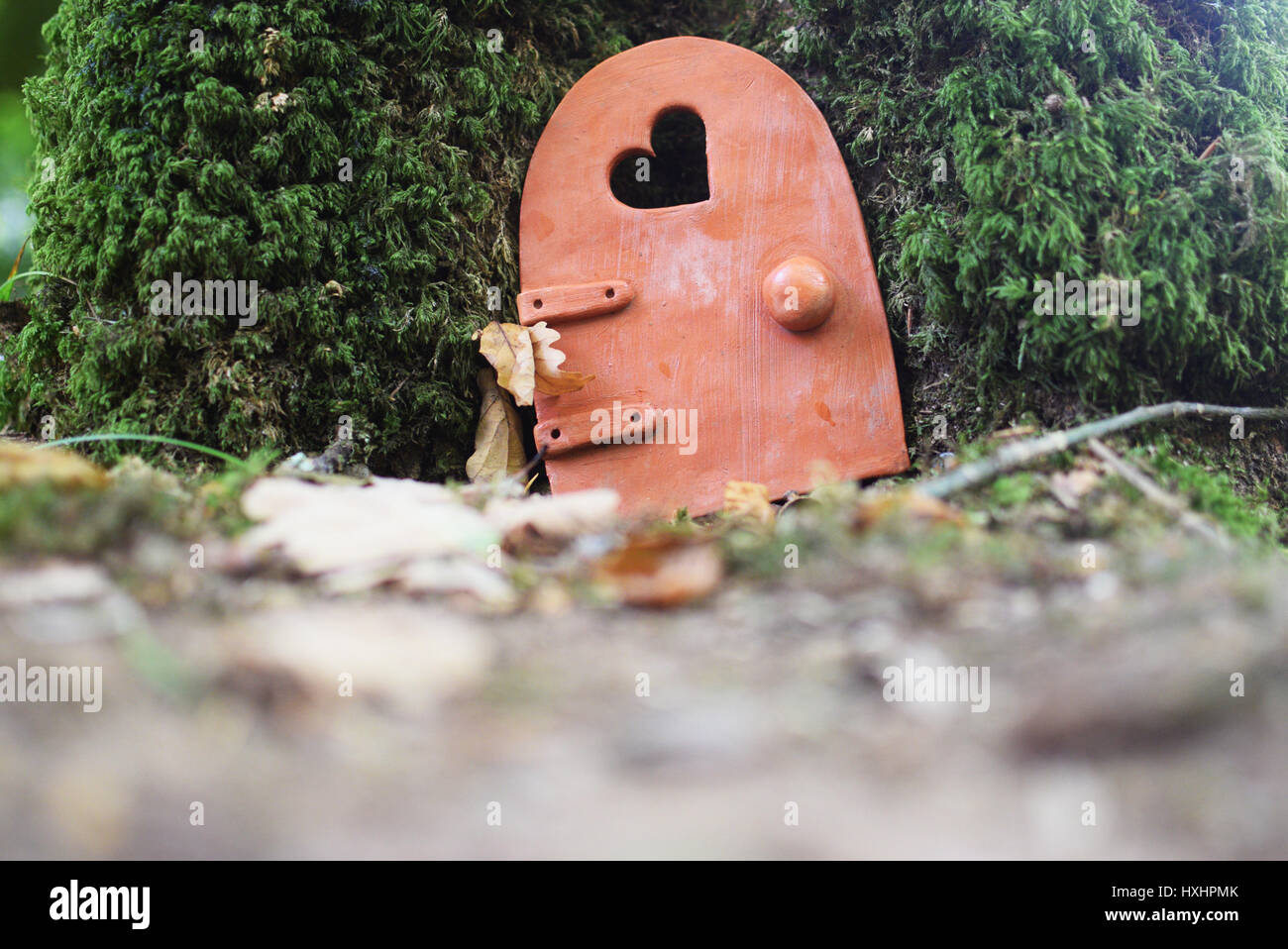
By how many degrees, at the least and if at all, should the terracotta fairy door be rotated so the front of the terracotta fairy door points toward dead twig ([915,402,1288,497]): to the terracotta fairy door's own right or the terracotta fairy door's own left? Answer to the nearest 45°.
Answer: approximately 45° to the terracotta fairy door's own left

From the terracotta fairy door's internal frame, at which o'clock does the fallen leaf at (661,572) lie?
The fallen leaf is roughly at 12 o'clock from the terracotta fairy door.

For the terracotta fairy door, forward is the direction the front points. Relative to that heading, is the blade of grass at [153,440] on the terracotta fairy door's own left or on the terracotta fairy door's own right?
on the terracotta fairy door's own right

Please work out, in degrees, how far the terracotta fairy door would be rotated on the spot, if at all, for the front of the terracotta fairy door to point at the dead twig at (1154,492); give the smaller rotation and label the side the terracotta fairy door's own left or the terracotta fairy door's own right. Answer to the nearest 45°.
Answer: approximately 45° to the terracotta fairy door's own left

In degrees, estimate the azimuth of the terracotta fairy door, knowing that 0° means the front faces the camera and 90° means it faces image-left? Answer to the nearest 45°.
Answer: approximately 0°
